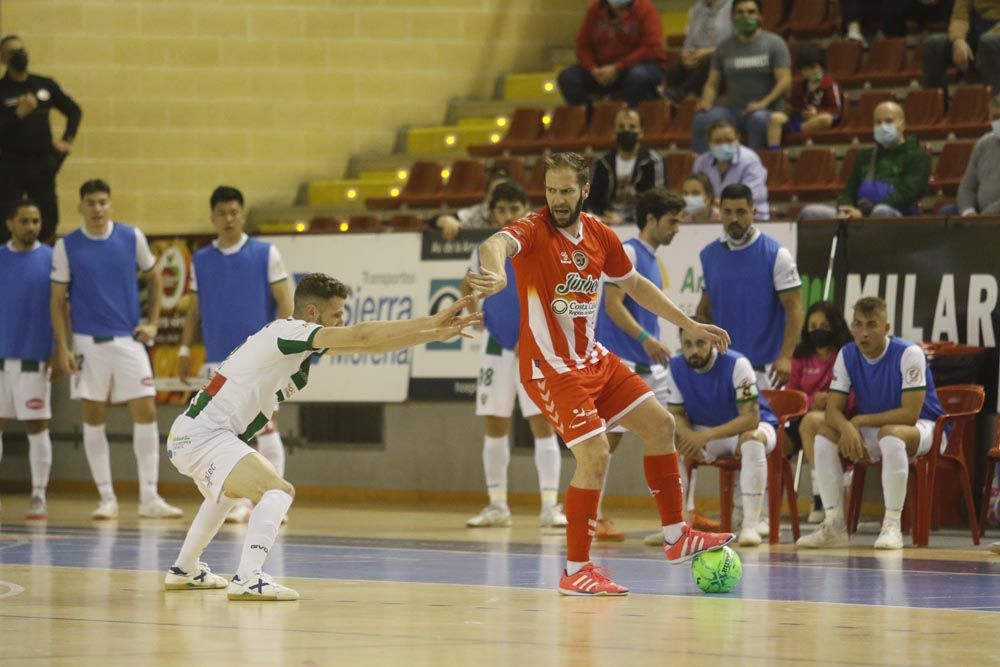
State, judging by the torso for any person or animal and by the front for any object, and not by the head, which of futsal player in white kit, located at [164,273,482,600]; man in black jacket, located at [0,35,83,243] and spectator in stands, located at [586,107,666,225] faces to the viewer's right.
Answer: the futsal player in white kit

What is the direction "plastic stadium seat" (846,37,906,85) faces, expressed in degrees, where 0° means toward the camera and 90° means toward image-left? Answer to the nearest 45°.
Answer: approximately 45°

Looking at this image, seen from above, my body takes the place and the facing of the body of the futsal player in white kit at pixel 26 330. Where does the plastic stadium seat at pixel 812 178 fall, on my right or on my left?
on my left

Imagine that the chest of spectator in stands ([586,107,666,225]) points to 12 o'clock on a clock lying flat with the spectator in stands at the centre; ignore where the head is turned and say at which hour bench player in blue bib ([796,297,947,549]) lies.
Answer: The bench player in blue bib is roughly at 11 o'clock from the spectator in stands.

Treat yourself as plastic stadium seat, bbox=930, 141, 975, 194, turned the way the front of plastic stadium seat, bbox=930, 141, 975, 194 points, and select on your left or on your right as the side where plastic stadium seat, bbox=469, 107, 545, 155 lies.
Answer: on your right

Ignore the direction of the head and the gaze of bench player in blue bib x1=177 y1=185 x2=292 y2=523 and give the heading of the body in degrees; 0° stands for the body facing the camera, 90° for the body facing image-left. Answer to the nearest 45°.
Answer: approximately 0°
